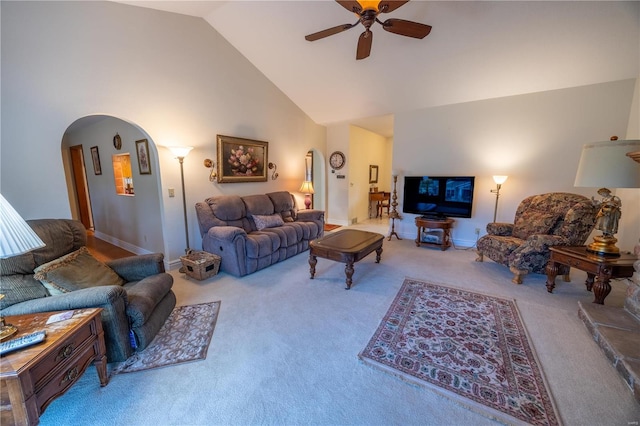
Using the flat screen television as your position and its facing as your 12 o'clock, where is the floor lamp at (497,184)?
The floor lamp is roughly at 9 o'clock from the flat screen television.

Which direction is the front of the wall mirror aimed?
toward the camera

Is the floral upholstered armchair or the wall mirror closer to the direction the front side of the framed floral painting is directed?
the floral upholstered armchair

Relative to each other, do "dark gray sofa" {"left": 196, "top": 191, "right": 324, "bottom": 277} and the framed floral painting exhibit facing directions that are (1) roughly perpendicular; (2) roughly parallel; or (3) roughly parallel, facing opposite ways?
roughly parallel

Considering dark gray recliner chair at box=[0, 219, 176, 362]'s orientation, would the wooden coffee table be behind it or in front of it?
in front

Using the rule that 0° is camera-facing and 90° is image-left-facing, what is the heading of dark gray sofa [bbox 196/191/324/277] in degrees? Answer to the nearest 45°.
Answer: approximately 315°

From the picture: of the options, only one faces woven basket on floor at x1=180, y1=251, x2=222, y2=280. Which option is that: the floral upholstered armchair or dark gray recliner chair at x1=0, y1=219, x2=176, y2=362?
the floral upholstered armchair

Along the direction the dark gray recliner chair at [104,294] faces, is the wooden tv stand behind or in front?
in front

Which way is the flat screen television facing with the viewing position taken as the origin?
facing the viewer

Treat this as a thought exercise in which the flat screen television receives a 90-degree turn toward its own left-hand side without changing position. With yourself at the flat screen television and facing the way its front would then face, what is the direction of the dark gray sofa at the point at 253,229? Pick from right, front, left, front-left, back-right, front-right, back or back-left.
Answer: back-right

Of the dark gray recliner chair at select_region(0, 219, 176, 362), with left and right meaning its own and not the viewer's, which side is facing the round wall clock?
left

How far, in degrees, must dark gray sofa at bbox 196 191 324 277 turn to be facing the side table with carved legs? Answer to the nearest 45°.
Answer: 0° — it already faces it

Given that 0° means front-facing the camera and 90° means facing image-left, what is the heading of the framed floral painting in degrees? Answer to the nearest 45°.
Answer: approximately 315°

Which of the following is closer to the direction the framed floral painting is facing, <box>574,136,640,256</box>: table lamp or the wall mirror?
the table lamp

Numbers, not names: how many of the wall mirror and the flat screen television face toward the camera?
2
